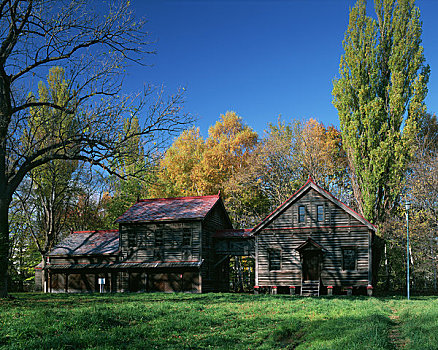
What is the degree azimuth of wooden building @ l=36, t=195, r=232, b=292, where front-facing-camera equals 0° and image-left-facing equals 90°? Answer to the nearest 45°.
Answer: approximately 0°

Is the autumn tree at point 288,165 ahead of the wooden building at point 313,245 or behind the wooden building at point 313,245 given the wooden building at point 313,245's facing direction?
behind

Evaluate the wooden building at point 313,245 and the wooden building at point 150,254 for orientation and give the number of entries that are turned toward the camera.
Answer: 2

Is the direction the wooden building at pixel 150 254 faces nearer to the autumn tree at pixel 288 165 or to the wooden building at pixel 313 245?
the wooden building

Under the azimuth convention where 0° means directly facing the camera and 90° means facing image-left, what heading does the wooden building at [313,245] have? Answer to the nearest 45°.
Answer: approximately 0°

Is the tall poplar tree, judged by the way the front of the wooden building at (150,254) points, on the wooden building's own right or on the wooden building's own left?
on the wooden building's own left
